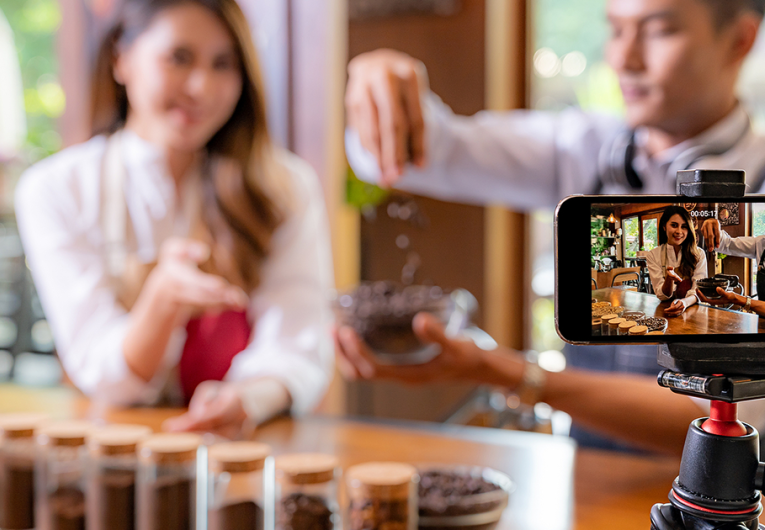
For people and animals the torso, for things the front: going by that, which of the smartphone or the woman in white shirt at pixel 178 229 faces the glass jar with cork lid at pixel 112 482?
the woman in white shirt

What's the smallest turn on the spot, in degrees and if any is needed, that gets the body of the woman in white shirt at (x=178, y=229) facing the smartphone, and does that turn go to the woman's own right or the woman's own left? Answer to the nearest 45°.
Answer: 0° — they already face it

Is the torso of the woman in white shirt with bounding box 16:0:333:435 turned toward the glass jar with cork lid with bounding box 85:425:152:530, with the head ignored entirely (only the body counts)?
yes

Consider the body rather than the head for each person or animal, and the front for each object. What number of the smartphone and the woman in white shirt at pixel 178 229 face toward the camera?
2

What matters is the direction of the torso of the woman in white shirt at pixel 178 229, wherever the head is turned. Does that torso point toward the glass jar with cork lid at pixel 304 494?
yes

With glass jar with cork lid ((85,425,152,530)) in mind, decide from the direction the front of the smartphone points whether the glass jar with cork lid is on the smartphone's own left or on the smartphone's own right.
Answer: on the smartphone's own right

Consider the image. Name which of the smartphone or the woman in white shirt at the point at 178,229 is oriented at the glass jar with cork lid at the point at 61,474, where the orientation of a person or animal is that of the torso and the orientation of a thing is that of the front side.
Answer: the woman in white shirt

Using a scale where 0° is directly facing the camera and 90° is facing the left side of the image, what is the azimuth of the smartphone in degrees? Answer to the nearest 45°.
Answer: approximately 0°

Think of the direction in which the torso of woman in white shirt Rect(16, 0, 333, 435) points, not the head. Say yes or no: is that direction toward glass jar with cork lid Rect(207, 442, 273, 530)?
yes
